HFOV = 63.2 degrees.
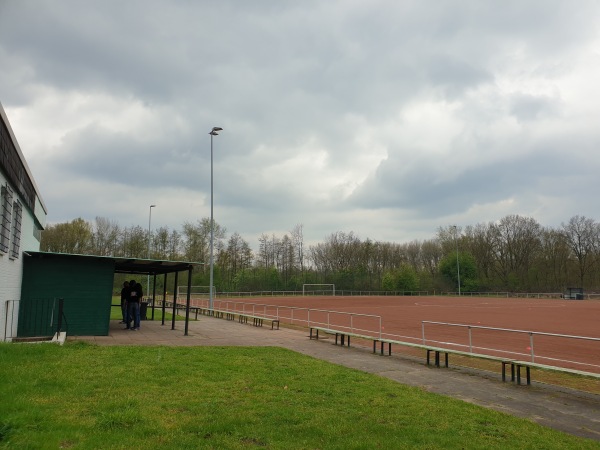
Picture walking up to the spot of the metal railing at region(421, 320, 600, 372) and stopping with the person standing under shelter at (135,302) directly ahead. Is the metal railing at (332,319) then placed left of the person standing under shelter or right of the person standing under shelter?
right

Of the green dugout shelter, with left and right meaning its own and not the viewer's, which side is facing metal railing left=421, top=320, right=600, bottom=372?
front

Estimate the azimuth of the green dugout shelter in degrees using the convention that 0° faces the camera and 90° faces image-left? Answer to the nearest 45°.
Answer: approximately 270°

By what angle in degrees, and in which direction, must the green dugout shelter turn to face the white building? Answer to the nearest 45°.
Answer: approximately 135° to its right

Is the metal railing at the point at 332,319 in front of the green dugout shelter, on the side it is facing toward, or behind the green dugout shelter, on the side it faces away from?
in front
